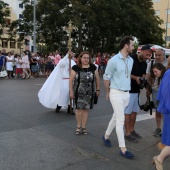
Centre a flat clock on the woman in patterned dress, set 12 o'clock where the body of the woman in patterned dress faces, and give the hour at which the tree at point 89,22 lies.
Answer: The tree is roughly at 6 o'clock from the woman in patterned dress.

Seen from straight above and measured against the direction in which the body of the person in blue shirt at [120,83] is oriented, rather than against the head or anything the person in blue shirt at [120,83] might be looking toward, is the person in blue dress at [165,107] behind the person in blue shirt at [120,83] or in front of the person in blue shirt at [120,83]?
in front

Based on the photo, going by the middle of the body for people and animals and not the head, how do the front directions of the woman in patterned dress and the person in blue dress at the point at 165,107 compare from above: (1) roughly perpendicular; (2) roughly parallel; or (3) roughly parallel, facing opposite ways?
roughly perpendicular

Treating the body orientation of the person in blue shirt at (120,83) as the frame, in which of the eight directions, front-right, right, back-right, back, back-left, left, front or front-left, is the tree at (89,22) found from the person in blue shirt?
back-left

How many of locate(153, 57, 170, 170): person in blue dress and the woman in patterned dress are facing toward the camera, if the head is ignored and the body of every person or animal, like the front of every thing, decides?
1

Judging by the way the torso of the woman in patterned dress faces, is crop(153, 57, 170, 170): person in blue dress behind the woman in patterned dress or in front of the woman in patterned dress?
in front

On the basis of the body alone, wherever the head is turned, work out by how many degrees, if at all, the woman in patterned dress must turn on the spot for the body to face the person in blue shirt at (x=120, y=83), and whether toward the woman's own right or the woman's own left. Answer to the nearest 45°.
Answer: approximately 45° to the woman's own left
